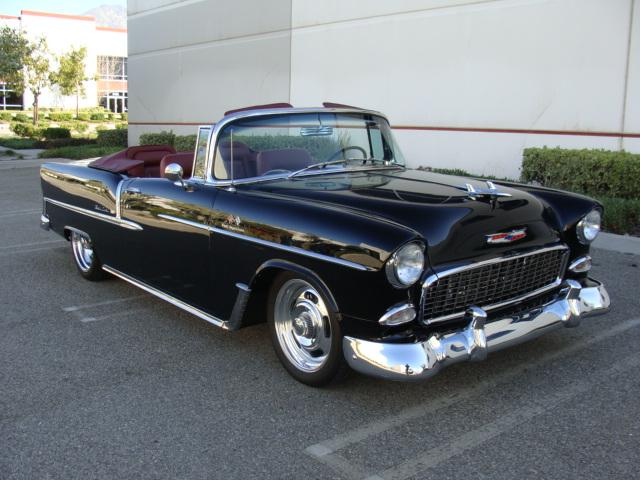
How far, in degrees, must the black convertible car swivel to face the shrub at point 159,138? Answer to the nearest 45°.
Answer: approximately 135° to its left

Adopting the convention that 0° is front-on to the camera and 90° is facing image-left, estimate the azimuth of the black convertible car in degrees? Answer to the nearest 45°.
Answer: approximately 315°

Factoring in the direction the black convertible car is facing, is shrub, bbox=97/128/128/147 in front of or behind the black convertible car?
behind

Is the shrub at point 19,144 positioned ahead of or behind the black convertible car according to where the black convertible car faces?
behind

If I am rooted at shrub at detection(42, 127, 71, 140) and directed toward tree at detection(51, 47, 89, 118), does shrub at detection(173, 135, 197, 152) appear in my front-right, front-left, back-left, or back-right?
back-right

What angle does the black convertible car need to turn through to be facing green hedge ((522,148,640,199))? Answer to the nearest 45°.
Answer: approximately 90° to its left

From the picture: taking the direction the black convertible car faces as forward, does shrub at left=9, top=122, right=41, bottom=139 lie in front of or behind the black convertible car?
behind

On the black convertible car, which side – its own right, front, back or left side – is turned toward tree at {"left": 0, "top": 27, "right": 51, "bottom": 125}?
back

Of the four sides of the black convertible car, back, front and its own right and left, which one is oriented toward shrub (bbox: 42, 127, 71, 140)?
back
